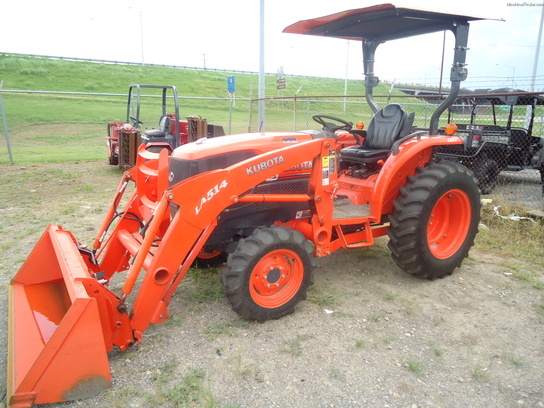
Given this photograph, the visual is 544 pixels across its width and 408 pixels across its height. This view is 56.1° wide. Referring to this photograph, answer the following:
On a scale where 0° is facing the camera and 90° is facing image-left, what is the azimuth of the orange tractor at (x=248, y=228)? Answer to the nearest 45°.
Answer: approximately 45°

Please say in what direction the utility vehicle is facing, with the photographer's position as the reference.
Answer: facing away from the viewer and to the right of the viewer

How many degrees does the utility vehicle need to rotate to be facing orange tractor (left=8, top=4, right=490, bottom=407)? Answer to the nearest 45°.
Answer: approximately 135° to its right

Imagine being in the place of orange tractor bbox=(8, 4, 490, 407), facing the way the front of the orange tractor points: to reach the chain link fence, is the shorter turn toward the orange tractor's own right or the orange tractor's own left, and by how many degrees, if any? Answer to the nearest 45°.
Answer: approximately 180°

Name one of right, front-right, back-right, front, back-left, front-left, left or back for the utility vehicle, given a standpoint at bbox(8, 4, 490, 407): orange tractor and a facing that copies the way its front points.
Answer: back
